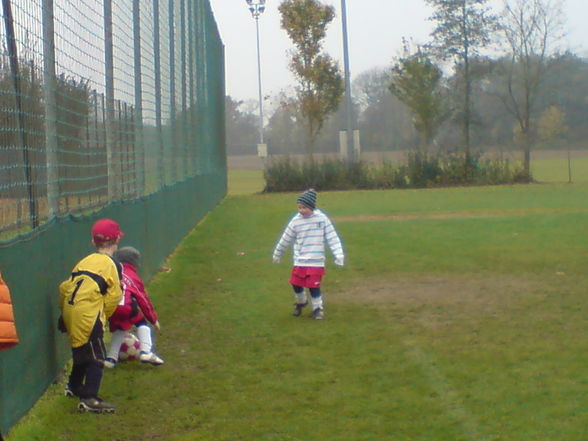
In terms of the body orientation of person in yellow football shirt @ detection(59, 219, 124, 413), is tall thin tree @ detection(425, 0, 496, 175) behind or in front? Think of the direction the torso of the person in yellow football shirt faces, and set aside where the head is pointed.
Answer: in front

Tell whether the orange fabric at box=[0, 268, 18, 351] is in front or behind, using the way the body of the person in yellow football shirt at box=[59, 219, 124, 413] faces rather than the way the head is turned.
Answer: behind

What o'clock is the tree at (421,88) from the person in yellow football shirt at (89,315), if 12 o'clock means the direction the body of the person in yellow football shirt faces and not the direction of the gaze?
The tree is roughly at 11 o'clock from the person in yellow football shirt.

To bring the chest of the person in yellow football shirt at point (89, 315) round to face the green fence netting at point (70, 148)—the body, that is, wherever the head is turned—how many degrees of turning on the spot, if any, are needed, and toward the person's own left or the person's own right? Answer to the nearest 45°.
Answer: approximately 45° to the person's own left

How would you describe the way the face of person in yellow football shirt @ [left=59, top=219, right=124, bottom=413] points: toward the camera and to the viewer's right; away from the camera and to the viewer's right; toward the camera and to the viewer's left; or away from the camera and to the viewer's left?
away from the camera and to the viewer's right

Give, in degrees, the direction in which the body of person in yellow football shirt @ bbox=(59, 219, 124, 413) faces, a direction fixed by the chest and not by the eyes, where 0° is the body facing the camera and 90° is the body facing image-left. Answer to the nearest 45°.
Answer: approximately 225°
